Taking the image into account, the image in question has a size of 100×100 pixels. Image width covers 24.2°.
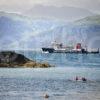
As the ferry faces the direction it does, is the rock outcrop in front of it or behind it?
in front

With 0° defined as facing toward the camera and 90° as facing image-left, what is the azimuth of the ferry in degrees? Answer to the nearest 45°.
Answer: approximately 90°
